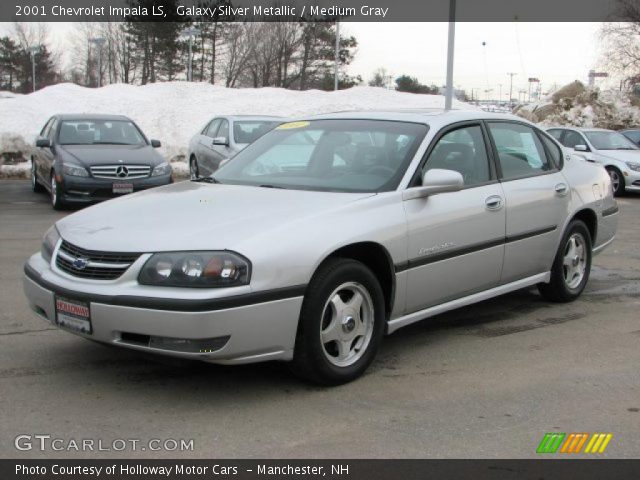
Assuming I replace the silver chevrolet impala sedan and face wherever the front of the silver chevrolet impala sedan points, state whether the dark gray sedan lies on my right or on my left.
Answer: on my right

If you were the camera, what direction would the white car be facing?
facing the viewer and to the right of the viewer

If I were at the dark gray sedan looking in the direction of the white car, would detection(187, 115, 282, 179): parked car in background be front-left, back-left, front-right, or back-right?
front-left

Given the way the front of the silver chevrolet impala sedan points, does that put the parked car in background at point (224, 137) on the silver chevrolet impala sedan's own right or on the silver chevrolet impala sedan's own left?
on the silver chevrolet impala sedan's own right

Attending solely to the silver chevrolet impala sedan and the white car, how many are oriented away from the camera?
0

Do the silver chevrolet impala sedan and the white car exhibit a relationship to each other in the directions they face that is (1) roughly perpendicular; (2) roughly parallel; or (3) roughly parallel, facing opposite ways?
roughly perpendicular

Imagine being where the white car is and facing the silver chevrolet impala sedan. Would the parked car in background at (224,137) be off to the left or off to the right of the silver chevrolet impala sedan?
right

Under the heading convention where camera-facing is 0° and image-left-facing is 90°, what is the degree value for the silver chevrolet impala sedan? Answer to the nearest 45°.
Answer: approximately 45°

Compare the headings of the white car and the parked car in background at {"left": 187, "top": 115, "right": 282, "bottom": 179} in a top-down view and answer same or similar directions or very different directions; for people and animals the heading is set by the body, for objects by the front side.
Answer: same or similar directions

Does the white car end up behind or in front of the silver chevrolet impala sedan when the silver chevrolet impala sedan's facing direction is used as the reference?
behind

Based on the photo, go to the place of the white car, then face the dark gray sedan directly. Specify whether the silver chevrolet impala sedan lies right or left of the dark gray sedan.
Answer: left

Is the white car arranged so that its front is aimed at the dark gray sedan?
no

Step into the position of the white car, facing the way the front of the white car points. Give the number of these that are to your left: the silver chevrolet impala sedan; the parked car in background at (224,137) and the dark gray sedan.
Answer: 0

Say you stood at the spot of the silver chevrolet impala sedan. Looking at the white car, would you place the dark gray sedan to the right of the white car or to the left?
left
